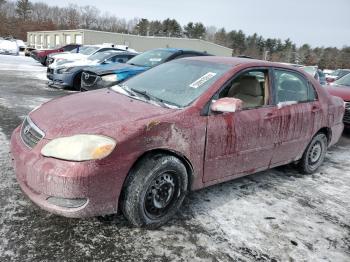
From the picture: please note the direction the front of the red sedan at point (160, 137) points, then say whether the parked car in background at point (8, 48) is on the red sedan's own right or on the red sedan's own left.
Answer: on the red sedan's own right

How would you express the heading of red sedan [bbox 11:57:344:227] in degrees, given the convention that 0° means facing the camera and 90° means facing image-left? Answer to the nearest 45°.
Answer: approximately 45°

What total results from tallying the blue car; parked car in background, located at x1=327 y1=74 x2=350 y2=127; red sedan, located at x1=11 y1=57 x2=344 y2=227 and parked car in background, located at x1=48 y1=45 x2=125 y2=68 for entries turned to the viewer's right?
0

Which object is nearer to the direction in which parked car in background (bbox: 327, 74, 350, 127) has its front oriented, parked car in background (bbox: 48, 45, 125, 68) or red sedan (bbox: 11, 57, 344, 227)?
the red sedan

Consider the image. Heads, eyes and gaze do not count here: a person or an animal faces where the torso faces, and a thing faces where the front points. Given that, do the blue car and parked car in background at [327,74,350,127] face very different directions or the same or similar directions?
same or similar directions

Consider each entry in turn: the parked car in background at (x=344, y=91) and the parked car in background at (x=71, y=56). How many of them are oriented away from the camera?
0

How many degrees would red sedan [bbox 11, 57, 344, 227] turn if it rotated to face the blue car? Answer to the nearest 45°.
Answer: approximately 135° to its right

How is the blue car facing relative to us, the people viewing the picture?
facing the viewer and to the left of the viewer

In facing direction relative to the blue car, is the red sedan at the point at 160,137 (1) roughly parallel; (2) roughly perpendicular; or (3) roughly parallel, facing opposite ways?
roughly parallel

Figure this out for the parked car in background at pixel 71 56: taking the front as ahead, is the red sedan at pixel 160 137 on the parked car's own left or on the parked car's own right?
on the parked car's own left

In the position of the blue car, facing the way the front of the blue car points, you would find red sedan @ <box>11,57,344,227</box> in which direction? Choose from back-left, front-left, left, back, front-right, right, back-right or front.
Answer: front-left

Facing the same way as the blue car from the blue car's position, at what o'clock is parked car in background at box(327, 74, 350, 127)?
The parked car in background is roughly at 8 o'clock from the blue car.

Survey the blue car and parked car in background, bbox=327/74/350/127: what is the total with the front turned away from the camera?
0

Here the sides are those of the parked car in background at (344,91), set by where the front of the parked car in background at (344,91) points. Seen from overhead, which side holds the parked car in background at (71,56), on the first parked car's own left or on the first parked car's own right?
on the first parked car's own right

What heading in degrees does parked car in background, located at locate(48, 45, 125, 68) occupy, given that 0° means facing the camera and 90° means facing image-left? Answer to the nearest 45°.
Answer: approximately 45°

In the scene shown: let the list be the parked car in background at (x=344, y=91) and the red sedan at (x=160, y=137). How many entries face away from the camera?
0

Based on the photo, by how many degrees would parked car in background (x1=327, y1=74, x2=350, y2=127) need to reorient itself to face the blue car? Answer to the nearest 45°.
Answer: approximately 45° to its right

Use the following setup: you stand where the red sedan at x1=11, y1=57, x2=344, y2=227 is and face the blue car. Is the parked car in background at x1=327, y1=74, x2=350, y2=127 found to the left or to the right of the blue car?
right

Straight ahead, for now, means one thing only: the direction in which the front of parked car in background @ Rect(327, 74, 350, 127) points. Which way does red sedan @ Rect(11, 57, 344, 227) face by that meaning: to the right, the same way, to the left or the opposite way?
the same way
